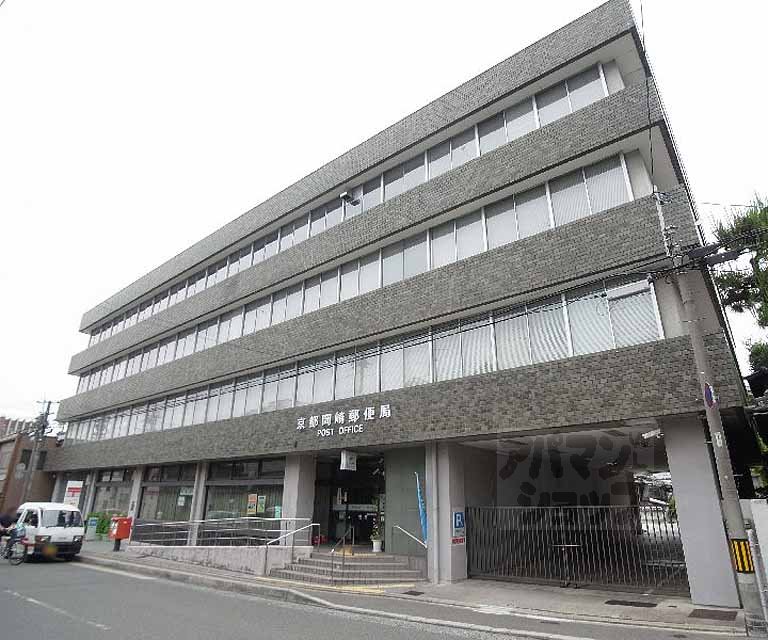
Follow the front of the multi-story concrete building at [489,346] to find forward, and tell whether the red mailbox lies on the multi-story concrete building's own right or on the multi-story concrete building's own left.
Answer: on the multi-story concrete building's own right

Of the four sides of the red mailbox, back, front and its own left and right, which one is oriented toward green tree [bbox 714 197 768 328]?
left

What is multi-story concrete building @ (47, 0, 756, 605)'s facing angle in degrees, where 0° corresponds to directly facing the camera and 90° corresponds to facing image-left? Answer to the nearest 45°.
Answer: approximately 45°

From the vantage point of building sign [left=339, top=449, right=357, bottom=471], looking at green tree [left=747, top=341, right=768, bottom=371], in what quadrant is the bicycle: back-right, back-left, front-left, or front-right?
back-left

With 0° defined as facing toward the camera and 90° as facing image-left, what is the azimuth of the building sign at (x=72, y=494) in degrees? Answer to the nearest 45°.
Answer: approximately 0°

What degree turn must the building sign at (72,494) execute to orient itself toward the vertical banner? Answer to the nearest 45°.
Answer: approximately 45° to its left

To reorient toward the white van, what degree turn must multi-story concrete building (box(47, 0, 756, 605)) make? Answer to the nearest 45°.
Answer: approximately 45° to its right

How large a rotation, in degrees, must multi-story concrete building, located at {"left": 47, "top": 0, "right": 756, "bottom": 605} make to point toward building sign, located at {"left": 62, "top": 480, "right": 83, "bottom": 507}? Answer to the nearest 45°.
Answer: approximately 90° to its right

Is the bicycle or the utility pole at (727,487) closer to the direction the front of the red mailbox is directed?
the bicycle
